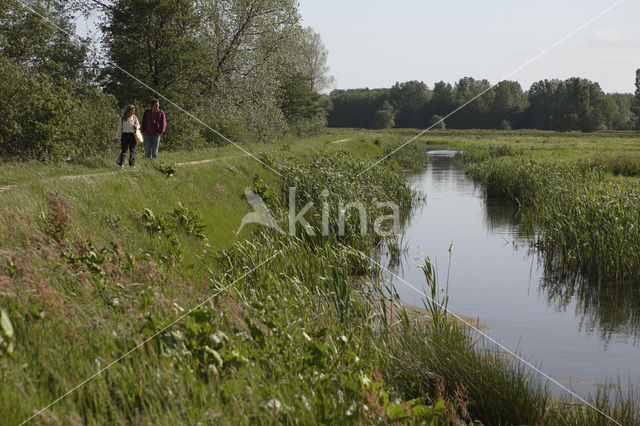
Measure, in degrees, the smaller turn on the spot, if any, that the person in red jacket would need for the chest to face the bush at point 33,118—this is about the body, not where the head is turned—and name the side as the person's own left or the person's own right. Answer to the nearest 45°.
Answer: approximately 90° to the person's own right

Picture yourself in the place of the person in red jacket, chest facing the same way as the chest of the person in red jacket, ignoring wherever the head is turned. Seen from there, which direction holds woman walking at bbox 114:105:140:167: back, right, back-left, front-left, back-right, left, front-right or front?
front-right

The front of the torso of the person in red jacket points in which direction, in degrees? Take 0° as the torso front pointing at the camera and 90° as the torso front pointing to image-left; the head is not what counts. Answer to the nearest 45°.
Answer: approximately 0°

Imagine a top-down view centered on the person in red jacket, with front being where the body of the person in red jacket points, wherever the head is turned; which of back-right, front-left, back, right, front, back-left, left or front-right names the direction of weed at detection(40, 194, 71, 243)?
front

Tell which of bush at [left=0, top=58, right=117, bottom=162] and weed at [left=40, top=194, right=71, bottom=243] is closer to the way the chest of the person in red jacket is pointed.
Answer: the weed

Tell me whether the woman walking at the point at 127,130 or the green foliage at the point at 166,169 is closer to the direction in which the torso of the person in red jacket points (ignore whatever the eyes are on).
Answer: the green foliage

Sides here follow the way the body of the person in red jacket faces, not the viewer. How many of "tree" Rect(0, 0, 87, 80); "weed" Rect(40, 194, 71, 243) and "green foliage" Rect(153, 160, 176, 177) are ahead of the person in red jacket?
2

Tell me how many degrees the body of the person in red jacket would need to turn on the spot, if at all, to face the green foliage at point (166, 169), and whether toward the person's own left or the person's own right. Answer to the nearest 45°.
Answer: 0° — they already face it

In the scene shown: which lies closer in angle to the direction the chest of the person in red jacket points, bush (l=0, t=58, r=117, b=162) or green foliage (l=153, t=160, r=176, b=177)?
the green foliage

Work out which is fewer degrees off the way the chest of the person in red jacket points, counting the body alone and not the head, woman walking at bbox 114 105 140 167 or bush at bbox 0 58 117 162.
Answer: the woman walking

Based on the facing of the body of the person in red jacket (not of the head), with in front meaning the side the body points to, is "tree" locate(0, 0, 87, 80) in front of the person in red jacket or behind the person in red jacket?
behind
